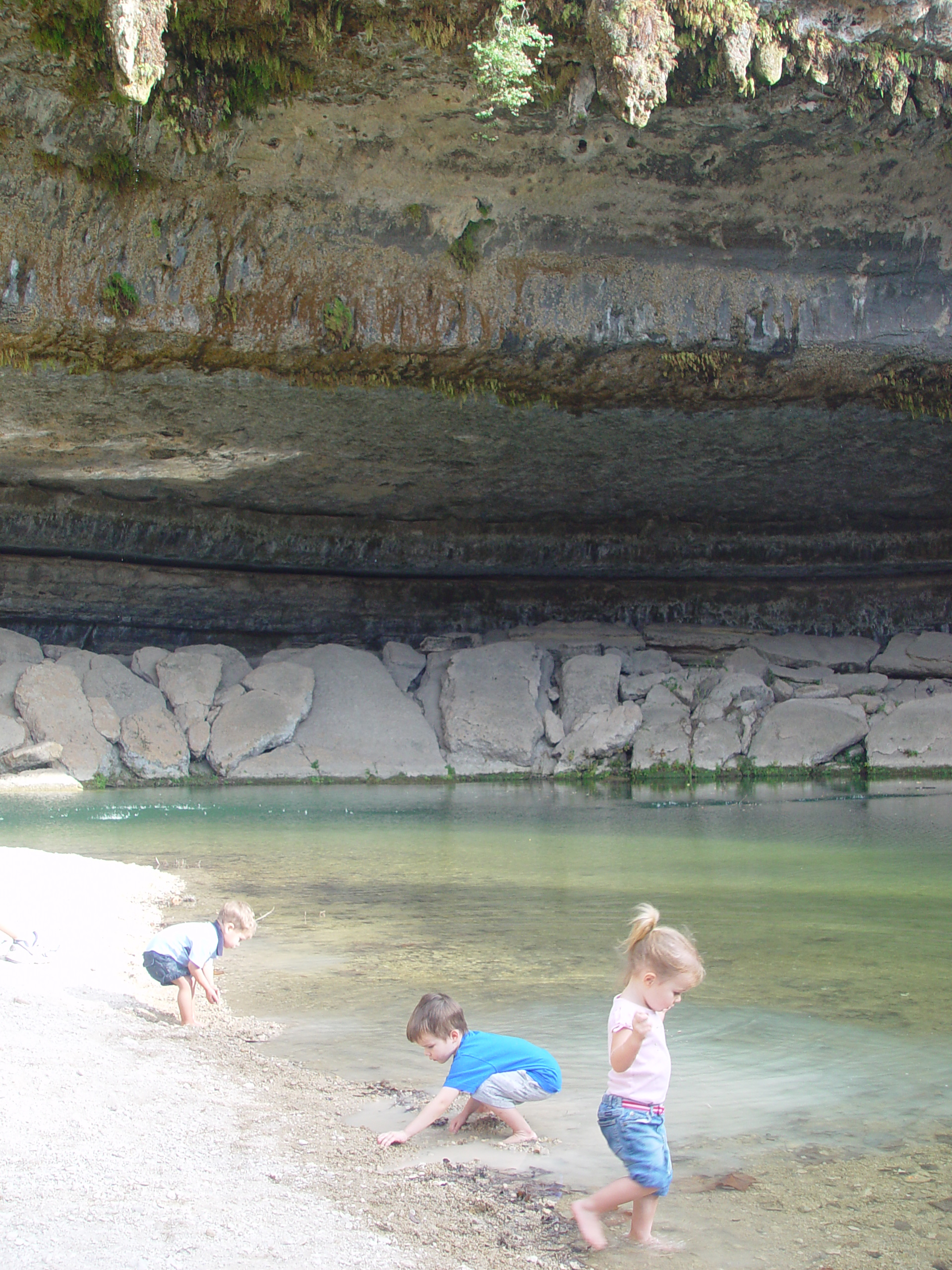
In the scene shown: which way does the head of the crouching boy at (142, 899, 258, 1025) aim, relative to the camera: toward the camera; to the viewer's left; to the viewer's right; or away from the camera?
to the viewer's right

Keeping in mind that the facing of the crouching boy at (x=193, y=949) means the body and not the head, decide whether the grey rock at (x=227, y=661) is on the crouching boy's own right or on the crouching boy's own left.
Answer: on the crouching boy's own left

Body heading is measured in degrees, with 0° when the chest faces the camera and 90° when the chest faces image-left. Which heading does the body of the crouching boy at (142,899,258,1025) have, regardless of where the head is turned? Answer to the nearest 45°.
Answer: approximately 270°

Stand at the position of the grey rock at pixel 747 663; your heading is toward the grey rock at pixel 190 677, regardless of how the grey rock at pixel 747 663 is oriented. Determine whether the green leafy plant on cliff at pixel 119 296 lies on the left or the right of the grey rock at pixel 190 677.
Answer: left

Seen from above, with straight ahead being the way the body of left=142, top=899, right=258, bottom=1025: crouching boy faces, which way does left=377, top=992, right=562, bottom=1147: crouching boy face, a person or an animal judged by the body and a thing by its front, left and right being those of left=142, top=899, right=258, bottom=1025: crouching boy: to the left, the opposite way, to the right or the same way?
the opposite way

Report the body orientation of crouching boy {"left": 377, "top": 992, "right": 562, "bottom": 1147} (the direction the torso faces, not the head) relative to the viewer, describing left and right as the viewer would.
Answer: facing to the left of the viewer

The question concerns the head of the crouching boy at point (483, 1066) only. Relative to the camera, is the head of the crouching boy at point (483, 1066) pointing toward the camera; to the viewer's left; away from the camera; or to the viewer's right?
to the viewer's left

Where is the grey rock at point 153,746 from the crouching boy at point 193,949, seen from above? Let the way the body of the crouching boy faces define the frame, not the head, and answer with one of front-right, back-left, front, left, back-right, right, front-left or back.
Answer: left
